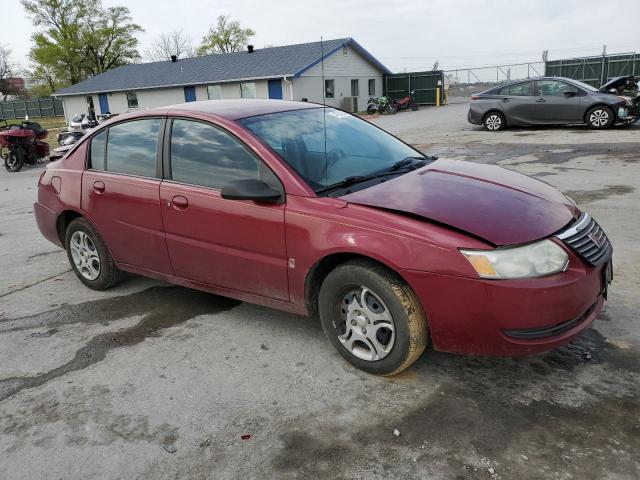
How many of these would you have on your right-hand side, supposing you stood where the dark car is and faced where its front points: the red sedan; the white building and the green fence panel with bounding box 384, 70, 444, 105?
1

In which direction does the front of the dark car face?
to the viewer's right

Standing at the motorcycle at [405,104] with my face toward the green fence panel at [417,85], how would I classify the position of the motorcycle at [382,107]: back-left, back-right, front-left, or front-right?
back-left

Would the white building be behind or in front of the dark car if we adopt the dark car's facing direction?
behind

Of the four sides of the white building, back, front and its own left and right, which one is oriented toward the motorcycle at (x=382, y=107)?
left

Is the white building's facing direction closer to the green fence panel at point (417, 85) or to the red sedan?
the red sedan

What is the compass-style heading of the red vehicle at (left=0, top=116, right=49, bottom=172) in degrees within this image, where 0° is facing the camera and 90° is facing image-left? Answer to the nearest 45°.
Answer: approximately 45°

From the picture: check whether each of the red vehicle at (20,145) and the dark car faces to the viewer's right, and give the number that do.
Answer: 1

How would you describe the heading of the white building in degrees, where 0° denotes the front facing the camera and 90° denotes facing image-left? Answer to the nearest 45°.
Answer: approximately 45°

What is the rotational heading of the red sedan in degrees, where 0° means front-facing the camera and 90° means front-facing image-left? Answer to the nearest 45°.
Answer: approximately 315°

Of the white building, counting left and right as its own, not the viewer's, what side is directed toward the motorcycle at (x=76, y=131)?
front

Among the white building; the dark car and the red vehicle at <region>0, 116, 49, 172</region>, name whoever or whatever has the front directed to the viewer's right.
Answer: the dark car

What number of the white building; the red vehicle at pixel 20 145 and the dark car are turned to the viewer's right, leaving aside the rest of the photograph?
1

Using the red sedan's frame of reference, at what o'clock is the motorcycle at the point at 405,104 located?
The motorcycle is roughly at 8 o'clock from the red sedan.
